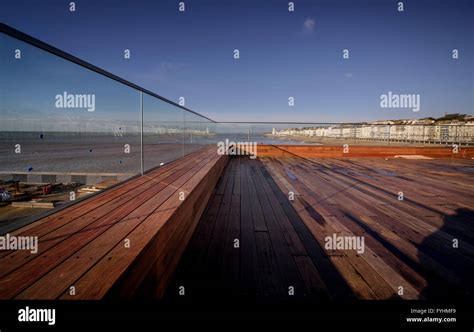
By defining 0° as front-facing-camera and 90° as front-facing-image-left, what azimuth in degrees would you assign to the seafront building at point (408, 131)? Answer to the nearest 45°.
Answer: approximately 45°

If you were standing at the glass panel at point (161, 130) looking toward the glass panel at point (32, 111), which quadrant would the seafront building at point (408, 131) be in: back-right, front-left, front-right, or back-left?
back-left

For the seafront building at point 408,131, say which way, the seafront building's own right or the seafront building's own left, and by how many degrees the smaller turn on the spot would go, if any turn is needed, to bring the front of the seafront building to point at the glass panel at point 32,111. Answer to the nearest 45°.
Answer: approximately 45° to the seafront building's own left

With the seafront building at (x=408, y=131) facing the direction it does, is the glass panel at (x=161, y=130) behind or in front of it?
in front
